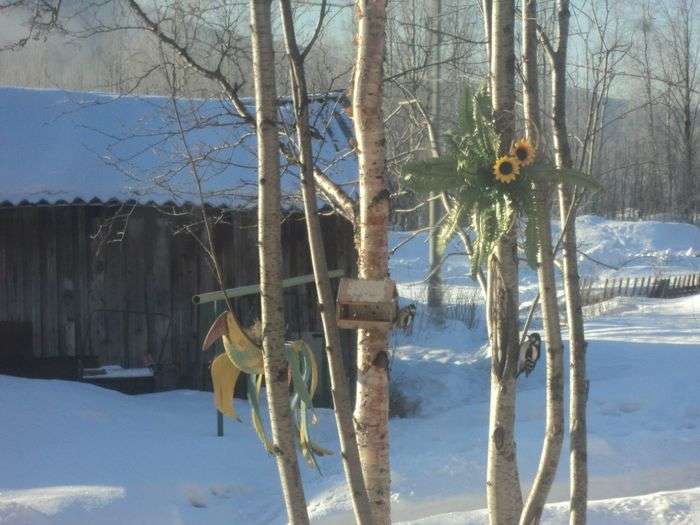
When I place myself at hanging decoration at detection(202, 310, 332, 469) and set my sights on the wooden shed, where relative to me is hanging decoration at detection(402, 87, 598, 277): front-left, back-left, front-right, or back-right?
back-right
